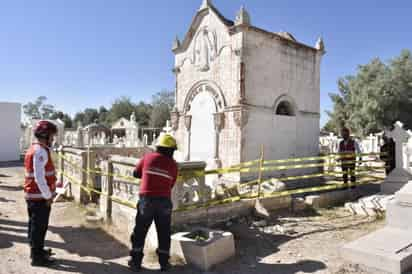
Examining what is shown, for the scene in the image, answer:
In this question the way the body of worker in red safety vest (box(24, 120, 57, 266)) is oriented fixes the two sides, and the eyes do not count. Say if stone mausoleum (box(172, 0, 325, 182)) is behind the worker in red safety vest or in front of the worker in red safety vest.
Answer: in front

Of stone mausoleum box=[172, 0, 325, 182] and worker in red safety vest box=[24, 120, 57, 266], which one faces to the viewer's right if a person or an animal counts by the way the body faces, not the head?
the worker in red safety vest

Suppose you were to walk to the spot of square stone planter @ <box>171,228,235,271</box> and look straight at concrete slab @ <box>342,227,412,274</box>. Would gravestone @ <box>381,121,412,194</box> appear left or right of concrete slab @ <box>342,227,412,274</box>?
left

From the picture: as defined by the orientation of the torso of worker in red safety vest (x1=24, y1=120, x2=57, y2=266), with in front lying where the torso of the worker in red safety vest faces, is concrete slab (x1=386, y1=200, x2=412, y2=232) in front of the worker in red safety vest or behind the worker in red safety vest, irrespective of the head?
in front

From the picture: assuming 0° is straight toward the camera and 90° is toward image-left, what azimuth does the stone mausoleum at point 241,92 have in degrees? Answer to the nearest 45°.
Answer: approximately 45°

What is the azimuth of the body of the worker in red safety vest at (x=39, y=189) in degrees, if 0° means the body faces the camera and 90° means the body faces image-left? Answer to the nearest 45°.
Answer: approximately 270°

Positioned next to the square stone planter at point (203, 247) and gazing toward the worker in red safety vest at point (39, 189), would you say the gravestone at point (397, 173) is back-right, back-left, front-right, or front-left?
back-right

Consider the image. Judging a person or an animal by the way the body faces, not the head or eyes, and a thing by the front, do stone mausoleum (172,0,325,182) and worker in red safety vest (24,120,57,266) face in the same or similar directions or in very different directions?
very different directions

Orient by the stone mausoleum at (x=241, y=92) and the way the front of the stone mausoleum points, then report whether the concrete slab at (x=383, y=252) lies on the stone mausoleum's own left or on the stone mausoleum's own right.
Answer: on the stone mausoleum's own left

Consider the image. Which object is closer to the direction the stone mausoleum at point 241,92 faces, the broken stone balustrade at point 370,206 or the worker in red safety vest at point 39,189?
the worker in red safety vest

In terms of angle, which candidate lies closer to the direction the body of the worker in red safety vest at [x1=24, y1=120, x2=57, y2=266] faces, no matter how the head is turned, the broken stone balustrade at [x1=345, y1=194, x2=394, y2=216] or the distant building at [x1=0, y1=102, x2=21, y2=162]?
the broken stone balustrade

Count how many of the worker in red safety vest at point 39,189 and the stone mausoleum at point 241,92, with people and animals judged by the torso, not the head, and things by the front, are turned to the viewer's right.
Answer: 1
